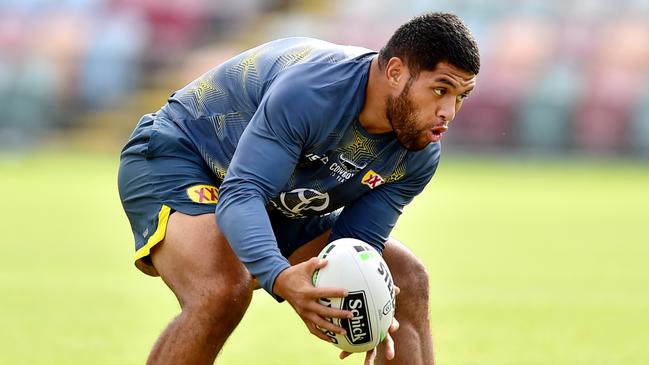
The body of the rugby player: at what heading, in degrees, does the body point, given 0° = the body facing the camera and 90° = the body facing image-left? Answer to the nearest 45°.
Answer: approximately 315°
